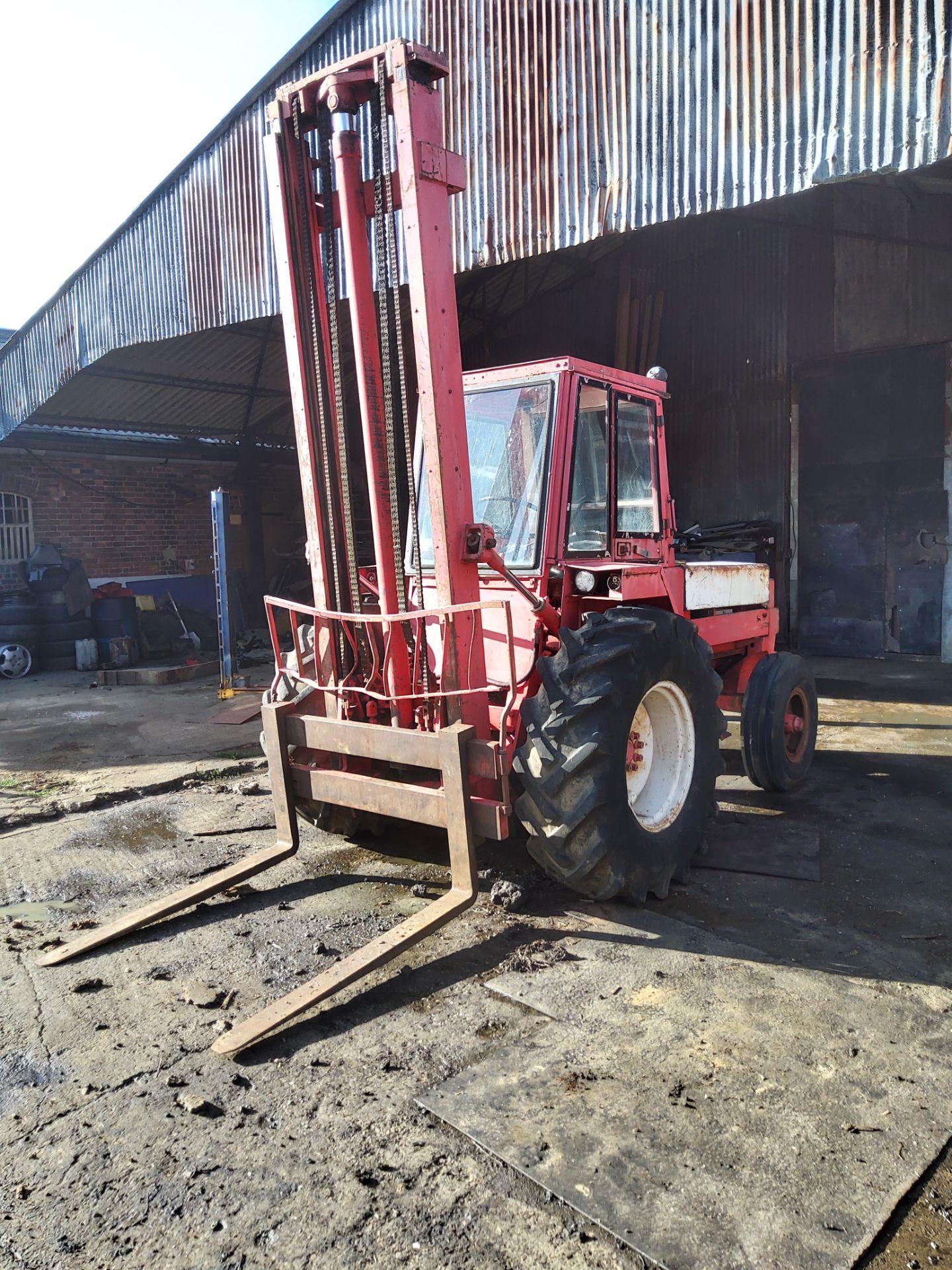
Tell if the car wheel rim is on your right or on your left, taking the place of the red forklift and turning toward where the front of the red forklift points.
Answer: on your right

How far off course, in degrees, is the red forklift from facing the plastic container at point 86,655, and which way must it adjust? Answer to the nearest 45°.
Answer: approximately 90° to its right

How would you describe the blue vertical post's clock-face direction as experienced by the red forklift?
The blue vertical post is roughly at 4 o'clock from the red forklift.

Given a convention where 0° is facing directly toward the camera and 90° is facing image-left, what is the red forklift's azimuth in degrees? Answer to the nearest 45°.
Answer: approximately 45°

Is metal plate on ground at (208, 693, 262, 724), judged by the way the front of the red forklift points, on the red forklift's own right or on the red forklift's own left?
on the red forklift's own right
